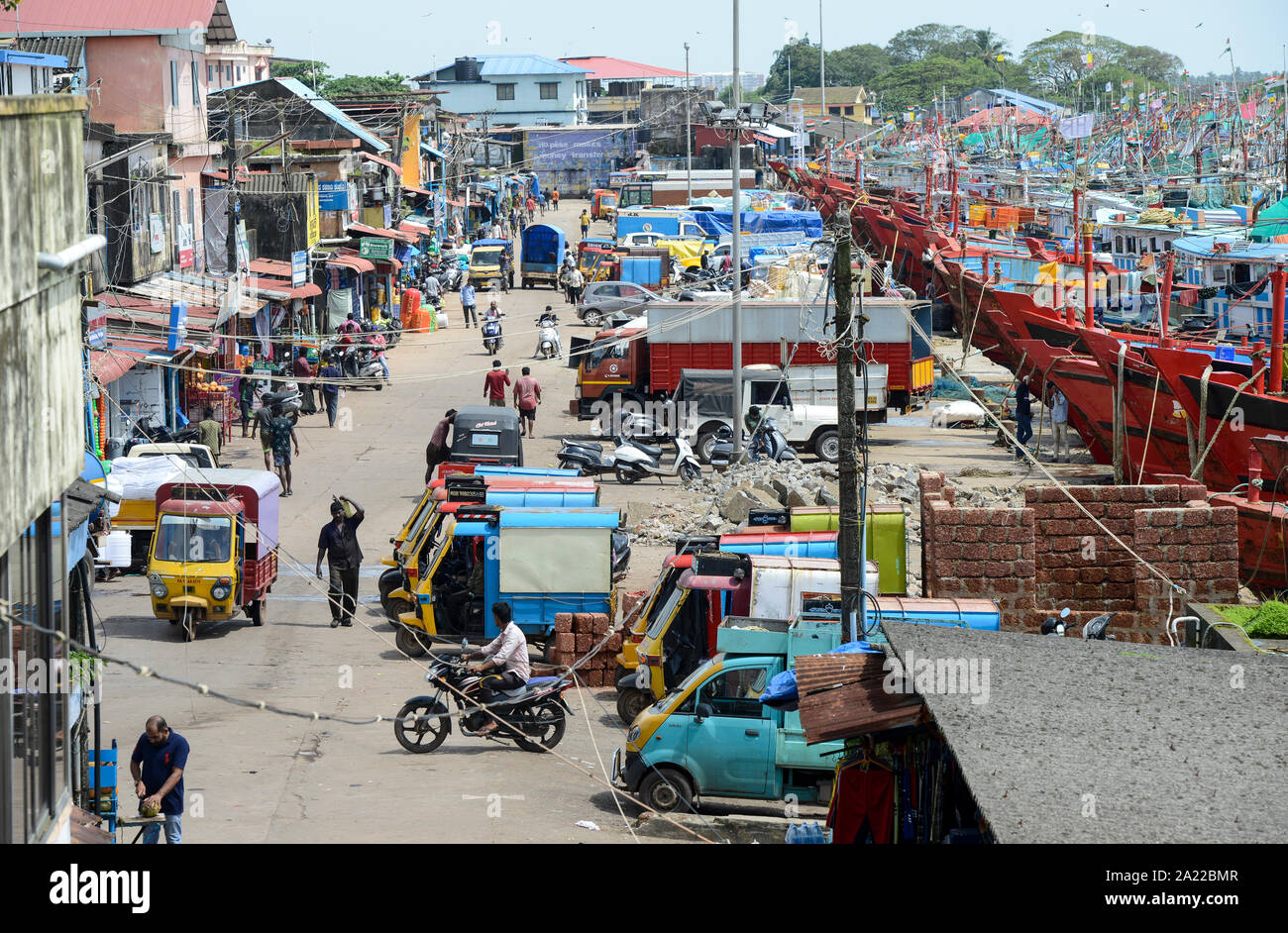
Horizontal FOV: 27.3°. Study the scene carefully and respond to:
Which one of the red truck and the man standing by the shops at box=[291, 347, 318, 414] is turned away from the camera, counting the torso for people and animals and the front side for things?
the man standing by the shops

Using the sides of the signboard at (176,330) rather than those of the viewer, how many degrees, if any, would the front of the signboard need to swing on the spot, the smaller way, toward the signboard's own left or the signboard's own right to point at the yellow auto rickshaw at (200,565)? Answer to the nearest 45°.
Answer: approximately 45° to the signboard's own right

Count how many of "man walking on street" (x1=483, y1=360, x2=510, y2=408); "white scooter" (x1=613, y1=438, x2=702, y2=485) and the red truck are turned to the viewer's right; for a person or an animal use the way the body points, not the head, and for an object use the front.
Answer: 1

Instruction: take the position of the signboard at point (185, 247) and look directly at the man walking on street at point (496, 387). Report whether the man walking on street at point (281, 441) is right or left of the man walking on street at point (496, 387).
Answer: right

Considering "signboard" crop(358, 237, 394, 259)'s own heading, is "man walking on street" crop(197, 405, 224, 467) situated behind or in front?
in front

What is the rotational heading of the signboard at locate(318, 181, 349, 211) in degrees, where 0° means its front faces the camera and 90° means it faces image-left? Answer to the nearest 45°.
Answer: approximately 0°

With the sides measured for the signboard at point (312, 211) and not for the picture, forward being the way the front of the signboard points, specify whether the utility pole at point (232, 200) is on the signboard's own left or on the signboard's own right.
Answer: on the signboard's own right

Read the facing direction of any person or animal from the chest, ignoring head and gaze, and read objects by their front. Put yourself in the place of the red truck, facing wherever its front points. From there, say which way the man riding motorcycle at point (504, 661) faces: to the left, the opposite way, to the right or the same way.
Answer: the same way

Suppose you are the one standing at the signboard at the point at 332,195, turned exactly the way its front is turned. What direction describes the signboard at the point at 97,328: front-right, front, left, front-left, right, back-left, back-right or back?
front

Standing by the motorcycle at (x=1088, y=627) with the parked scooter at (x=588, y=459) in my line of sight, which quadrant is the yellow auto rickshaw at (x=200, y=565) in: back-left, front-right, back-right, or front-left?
front-left

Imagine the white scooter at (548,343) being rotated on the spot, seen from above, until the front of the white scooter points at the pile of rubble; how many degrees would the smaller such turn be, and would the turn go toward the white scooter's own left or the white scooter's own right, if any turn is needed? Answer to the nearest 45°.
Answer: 0° — it already faces it

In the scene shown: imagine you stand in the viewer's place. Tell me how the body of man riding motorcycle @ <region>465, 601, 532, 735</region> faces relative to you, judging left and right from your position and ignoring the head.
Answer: facing to the left of the viewer

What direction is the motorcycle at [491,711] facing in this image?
to the viewer's left
